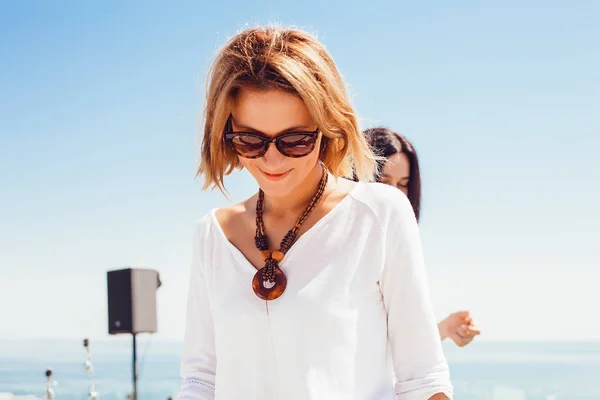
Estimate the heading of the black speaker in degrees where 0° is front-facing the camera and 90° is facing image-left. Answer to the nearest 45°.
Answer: approximately 45°

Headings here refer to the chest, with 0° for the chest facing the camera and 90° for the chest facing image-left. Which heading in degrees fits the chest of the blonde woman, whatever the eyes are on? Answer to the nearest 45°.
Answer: approximately 45°

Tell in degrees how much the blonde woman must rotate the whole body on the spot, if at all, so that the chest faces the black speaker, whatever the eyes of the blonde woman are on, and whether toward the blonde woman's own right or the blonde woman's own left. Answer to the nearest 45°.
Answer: approximately 135° to the blonde woman's own right

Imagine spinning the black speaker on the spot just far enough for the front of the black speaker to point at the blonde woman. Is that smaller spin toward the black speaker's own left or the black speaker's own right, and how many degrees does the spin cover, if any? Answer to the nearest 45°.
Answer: approximately 45° to the black speaker's own left
